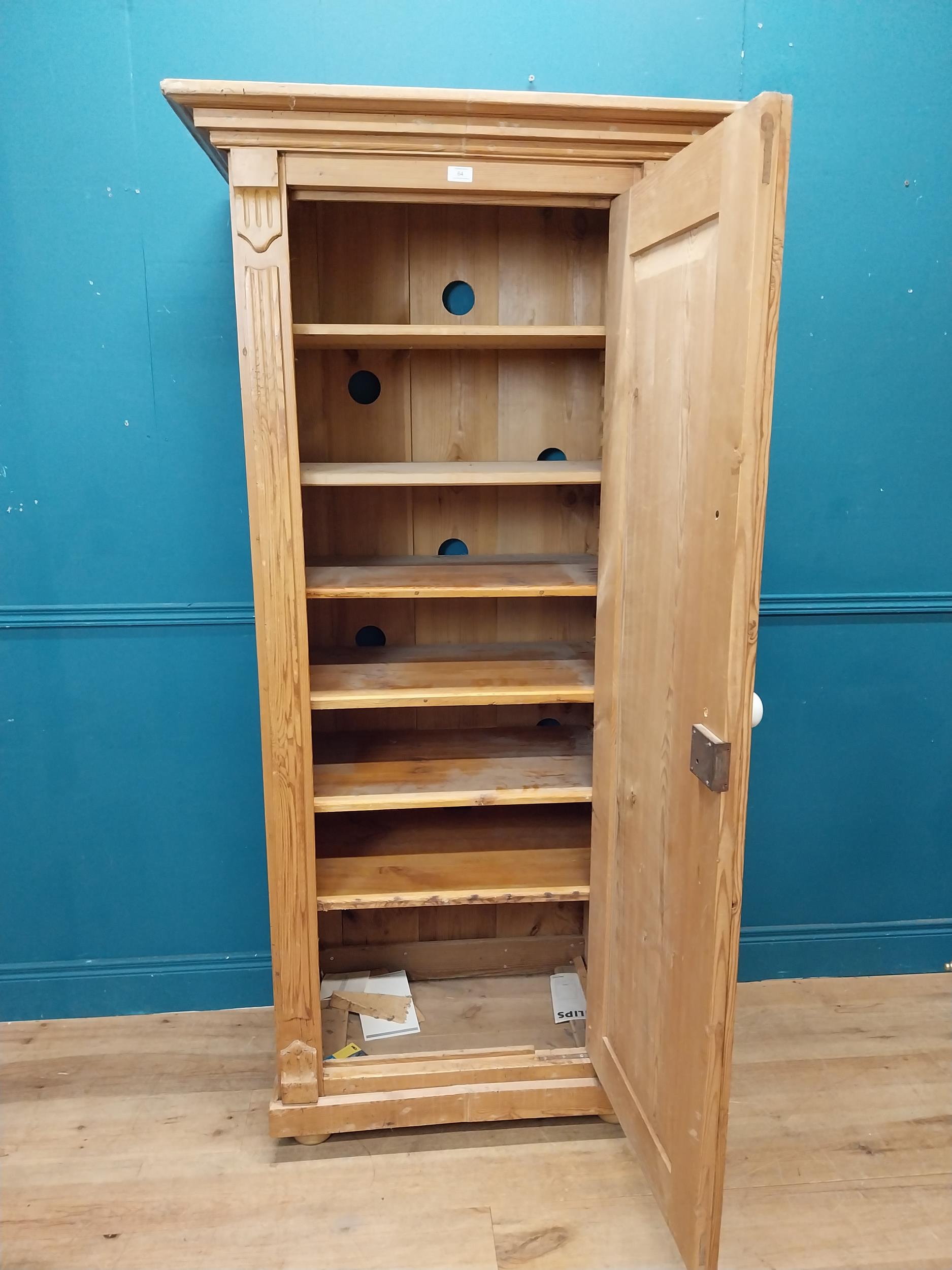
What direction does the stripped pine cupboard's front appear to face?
toward the camera
